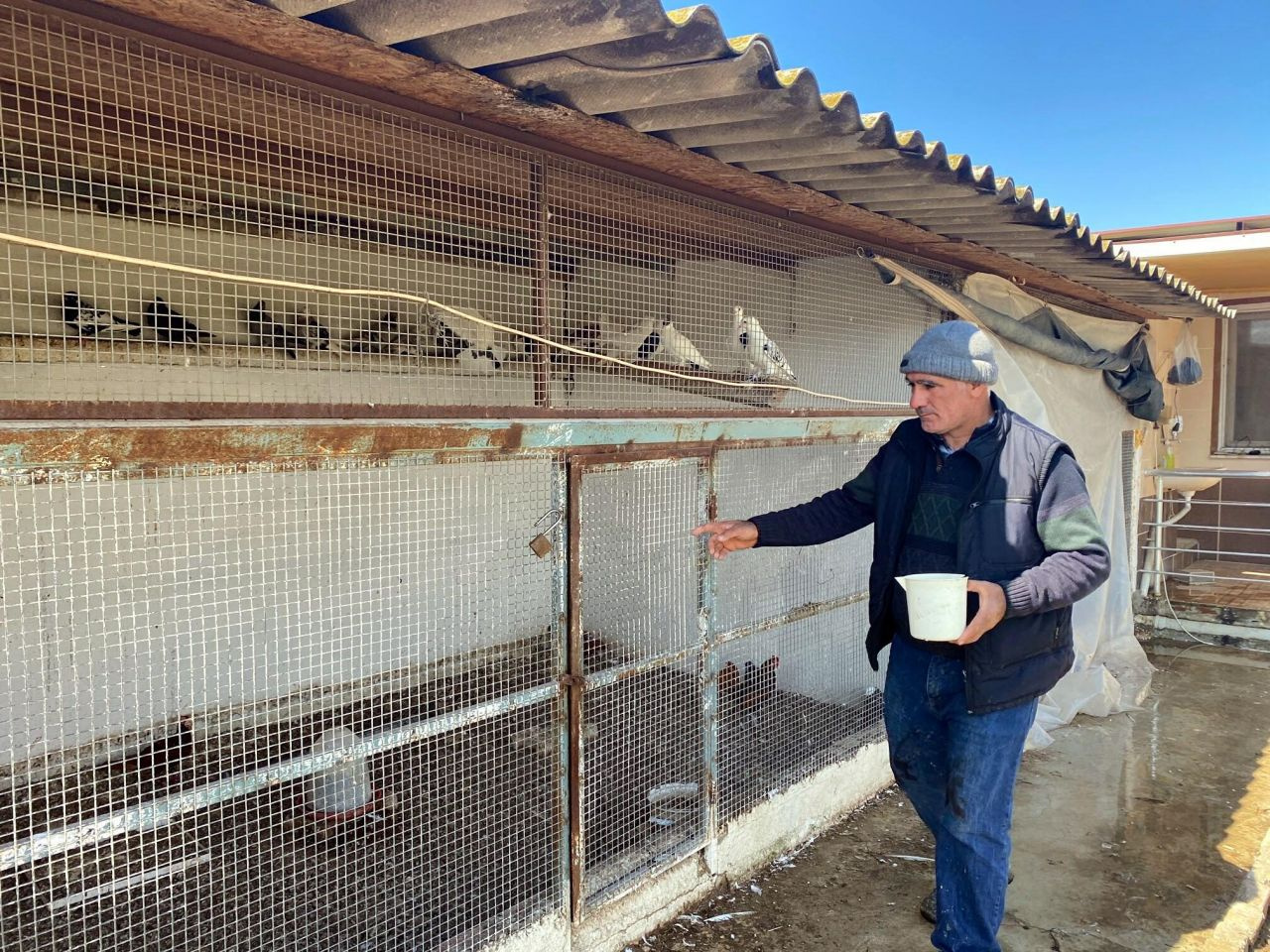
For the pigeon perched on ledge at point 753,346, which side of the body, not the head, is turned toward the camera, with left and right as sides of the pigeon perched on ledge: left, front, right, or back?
left

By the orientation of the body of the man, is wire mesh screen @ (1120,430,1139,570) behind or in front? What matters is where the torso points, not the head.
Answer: behind

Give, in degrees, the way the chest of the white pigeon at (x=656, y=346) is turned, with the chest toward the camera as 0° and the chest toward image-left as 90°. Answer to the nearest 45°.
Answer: approximately 90°

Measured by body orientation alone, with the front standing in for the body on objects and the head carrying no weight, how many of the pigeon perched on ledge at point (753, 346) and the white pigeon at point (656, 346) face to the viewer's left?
2

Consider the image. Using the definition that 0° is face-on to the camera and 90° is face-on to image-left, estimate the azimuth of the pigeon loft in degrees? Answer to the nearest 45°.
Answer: approximately 315°

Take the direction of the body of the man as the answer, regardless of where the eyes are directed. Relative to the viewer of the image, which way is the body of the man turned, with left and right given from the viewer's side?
facing the viewer and to the left of the viewer

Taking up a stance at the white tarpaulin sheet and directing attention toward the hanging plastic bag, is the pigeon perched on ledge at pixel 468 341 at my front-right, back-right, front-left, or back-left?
back-left

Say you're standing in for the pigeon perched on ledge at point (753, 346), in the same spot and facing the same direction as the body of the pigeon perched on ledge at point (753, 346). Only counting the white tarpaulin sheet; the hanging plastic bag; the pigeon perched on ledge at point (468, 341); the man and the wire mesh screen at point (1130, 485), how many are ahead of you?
1

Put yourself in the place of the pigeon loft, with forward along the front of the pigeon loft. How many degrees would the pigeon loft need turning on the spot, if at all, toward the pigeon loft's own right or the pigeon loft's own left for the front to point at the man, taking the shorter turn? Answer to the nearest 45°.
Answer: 0° — it already faces them
